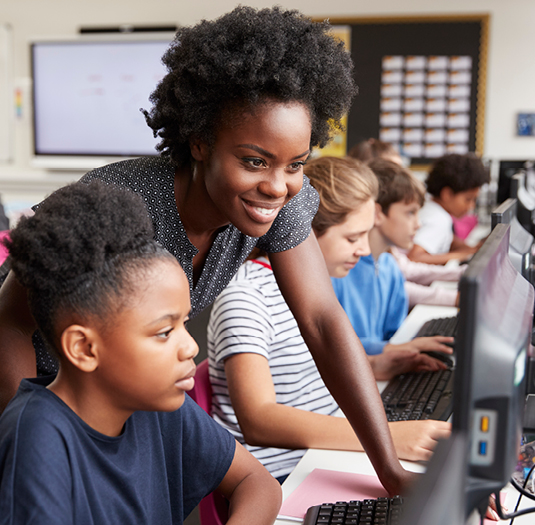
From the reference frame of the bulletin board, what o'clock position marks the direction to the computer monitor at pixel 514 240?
The computer monitor is roughly at 12 o'clock from the bulletin board.

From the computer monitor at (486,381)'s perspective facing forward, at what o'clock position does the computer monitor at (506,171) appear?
the computer monitor at (506,171) is roughly at 3 o'clock from the computer monitor at (486,381).

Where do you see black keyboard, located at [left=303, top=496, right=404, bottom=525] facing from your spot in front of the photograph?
facing to the left of the viewer

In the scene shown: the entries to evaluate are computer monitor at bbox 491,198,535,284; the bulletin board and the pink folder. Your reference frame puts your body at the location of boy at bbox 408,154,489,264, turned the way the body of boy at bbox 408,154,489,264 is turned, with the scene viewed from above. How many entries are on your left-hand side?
1

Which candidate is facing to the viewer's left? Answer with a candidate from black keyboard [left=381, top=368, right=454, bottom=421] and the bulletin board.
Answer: the black keyboard

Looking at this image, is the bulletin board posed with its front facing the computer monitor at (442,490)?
yes

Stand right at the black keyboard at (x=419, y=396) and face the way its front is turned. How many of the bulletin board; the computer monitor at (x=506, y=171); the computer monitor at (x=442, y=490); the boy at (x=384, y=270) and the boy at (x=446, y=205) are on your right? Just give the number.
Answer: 4

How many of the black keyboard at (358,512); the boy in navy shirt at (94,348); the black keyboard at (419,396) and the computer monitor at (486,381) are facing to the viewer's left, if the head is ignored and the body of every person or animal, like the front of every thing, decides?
3
